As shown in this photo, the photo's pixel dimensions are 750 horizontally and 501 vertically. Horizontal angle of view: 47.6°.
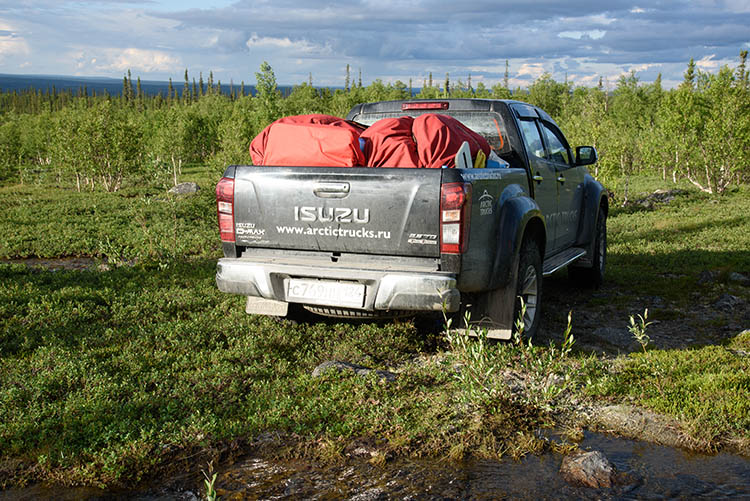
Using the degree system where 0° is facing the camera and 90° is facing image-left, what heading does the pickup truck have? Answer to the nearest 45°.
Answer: approximately 225°

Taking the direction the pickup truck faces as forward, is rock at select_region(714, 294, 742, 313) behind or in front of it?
in front
